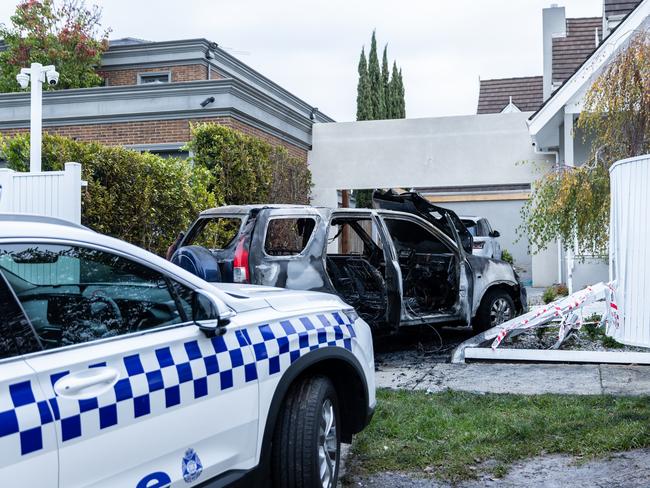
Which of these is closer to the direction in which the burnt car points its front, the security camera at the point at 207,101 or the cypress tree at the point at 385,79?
the cypress tree

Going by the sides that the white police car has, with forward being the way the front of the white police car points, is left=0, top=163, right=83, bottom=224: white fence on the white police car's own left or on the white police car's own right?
on the white police car's own left

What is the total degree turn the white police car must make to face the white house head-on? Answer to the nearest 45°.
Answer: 0° — it already faces it

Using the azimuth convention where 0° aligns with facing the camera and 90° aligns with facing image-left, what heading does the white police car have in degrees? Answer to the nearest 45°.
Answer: approximately 225°

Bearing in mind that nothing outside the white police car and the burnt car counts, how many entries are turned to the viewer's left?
0

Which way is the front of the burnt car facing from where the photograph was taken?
facing away from the viewer and to the right of the viewer

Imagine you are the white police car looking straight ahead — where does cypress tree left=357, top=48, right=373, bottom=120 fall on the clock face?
The cypress tree is roughly at 11 o'clock from the white police car.

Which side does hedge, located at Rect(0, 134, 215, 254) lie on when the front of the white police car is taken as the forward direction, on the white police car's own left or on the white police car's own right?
on the white police car's own left

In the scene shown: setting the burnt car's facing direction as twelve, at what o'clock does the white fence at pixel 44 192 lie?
The white fence is roughly at 7 o'clock from the burnt car.

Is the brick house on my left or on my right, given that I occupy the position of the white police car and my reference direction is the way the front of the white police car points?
on my left

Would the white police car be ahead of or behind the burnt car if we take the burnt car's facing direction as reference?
behind

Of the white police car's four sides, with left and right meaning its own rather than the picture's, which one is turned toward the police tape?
front

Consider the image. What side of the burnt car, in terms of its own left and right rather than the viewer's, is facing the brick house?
left

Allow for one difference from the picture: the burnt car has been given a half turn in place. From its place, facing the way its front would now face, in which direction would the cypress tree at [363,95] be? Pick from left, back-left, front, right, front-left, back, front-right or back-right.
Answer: back-right
